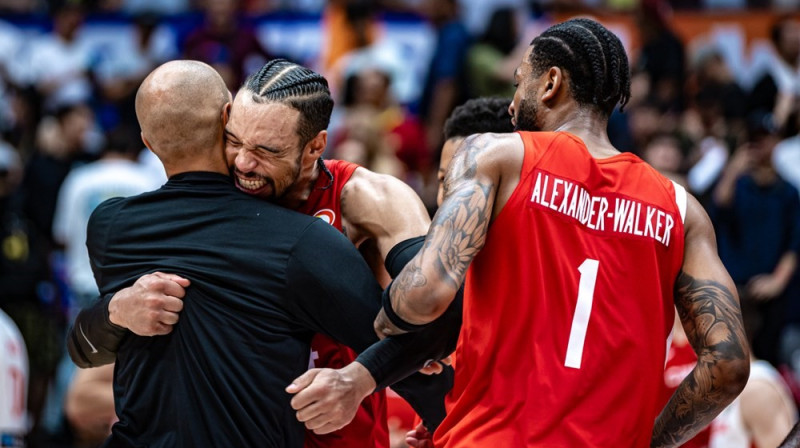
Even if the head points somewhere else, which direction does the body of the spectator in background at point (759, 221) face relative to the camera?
toward the camera

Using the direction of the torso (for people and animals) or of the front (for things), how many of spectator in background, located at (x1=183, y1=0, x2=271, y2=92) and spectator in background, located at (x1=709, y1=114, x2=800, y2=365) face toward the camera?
2

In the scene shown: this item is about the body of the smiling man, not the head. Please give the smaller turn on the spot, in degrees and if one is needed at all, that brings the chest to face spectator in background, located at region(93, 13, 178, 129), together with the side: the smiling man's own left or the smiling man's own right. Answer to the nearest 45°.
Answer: approximately 135° to the smiling man's own right

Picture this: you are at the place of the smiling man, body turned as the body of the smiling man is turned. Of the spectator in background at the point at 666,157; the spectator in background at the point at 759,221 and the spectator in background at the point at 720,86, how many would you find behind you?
3

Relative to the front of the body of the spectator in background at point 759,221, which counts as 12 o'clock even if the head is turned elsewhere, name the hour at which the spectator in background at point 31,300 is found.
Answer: the spectator in background at point 31,300 is roughly at 2 o'clock from the spectator in background at point 759,221.

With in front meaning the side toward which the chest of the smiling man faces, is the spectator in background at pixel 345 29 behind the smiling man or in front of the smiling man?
behind

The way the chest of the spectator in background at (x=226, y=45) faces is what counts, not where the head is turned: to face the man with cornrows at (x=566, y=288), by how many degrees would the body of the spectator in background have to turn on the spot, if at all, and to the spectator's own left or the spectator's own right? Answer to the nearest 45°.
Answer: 0° — they already face them

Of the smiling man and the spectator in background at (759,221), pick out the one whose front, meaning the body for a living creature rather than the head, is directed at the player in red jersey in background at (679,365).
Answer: the spectator in background at (759,221)

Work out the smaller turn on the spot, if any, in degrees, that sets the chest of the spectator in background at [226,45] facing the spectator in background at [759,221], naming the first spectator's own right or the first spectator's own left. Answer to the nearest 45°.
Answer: approximately 45° to the first spectator's own left

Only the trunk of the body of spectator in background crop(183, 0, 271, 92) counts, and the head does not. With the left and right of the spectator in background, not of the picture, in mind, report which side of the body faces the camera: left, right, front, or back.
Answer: front

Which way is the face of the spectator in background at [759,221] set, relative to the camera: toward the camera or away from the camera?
toward the camera

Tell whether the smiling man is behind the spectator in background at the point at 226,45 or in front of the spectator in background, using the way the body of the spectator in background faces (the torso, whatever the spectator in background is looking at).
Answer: in front

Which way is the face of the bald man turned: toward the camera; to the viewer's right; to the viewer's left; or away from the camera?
away from the camera

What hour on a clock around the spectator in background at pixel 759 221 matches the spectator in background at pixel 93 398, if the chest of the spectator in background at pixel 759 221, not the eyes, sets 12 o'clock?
the spectator in background at pixel 93 398 is roughly at 1 o'clock from the spectator in background at pixel 759 221.

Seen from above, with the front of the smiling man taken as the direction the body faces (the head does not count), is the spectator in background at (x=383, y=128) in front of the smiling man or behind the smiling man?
behind

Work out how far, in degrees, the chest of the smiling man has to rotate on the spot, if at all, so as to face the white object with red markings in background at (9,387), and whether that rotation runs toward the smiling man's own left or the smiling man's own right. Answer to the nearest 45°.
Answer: approximately 90° to the smiling man's own right

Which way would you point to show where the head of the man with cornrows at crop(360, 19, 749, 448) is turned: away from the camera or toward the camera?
away from the camera

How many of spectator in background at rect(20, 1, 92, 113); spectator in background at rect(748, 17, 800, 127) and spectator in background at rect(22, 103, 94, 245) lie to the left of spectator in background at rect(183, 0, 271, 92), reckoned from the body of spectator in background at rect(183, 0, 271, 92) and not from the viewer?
1

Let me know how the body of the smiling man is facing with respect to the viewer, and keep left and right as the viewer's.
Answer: facing the viewer and to the left of the viewer
